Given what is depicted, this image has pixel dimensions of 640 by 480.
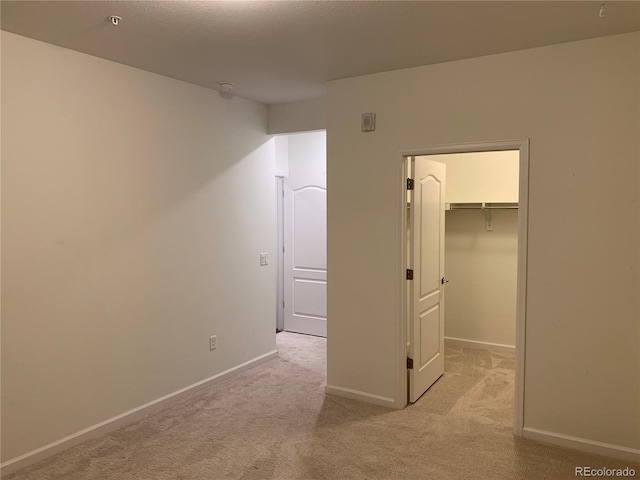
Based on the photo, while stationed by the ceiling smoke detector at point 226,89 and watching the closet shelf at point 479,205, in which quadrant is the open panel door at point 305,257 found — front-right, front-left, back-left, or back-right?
front-left

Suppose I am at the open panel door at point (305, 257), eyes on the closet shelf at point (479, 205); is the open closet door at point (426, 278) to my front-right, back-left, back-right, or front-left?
front-right

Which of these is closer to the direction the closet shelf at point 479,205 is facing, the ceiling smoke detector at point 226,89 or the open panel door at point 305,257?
the ceiling smoke detector

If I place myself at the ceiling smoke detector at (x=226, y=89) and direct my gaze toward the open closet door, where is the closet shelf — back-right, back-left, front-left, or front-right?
front-left

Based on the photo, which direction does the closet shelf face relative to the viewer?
toward the camera

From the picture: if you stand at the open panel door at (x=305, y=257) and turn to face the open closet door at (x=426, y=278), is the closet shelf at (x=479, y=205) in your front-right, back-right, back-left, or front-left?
front-left

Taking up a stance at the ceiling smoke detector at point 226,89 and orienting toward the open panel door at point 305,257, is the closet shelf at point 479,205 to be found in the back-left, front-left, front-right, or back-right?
front-right

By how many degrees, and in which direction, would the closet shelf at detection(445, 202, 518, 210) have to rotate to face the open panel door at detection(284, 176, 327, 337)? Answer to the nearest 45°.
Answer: approximately 90° to its right

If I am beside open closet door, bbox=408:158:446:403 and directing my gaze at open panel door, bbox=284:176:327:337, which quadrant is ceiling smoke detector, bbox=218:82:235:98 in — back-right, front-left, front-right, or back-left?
front-left

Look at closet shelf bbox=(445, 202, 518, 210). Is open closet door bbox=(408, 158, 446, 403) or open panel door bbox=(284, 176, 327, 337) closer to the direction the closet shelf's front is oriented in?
the open closet door

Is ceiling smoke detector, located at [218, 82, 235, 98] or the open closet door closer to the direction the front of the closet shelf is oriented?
the open closet door

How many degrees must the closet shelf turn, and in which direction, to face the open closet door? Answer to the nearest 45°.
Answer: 0° — it already faces it

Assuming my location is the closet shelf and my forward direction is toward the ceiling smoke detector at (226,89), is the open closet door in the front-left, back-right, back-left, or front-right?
front-left

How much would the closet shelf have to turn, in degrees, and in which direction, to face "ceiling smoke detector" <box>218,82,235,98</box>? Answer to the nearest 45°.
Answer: approximately 45° to its right
